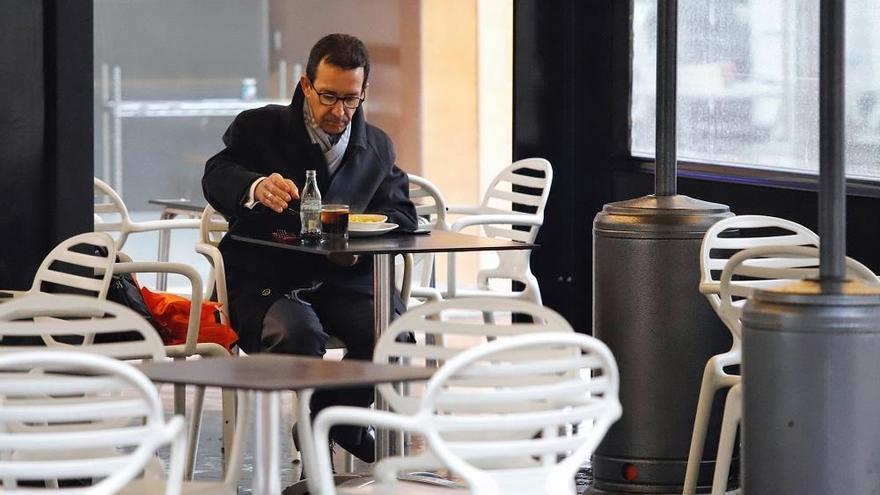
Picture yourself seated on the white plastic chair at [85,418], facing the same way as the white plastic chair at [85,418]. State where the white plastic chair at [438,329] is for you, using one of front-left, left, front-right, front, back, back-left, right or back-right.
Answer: front-right

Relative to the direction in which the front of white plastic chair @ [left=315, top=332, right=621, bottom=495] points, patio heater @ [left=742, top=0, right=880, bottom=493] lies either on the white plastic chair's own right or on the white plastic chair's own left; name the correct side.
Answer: on the white plastic chair's own right

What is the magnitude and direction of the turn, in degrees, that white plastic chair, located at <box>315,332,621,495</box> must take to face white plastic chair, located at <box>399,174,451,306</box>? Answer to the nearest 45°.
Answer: approximately 45° to its right

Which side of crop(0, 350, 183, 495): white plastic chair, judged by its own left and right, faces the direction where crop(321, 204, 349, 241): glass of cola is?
front

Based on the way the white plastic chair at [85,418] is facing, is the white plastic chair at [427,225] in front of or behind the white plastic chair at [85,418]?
in front

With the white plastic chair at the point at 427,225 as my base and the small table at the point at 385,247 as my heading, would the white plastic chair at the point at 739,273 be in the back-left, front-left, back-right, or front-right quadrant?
front-left

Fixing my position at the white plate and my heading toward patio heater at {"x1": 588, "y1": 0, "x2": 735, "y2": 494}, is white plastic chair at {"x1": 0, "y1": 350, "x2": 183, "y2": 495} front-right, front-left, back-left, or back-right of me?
back-right

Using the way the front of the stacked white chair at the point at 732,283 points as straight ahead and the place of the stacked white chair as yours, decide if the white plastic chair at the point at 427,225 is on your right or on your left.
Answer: on your left

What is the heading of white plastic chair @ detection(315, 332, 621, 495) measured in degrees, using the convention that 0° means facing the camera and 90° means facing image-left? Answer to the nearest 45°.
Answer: approximately 135°

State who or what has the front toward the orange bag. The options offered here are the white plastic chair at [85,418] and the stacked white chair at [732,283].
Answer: the white plastic chair

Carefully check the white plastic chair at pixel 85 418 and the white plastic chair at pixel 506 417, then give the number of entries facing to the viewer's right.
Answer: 0

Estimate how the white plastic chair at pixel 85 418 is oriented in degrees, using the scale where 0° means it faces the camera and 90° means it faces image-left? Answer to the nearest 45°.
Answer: approximately 180°

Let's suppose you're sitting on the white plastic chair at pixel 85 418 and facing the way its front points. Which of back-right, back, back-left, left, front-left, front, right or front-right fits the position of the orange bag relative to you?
front

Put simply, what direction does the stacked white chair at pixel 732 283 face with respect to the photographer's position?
facing away from the viewer and to the right of the viewer
